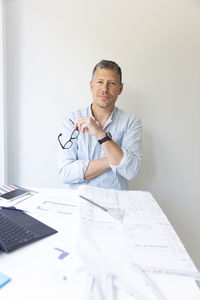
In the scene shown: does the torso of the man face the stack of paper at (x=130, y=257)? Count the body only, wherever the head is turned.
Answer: yes

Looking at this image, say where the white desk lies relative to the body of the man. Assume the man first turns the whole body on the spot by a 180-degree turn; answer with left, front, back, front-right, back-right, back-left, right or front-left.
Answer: back

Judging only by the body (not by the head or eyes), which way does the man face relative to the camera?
toward the camera

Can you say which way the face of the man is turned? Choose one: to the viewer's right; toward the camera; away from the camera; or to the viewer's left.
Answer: toward the camera
